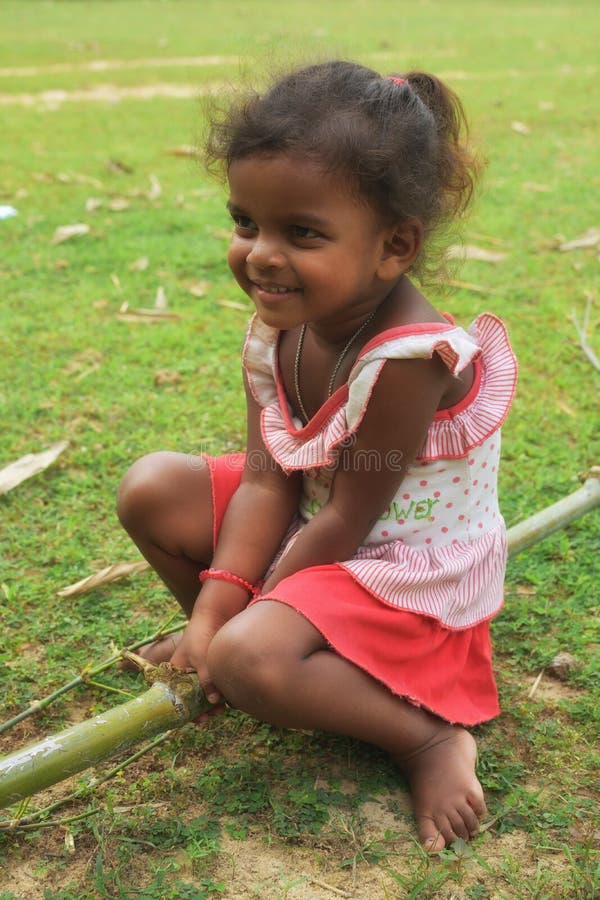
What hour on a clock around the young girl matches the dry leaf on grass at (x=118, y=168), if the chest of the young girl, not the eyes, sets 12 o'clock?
The dry leaf on grass is roughly at 4 o'clock from the young girl.

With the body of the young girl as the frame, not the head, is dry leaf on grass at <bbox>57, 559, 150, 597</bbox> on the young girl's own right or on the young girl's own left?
on the young girl's own right

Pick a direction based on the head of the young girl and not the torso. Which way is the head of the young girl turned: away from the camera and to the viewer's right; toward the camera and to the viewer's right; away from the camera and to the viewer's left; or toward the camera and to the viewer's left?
toward the camera and to the viewer's left

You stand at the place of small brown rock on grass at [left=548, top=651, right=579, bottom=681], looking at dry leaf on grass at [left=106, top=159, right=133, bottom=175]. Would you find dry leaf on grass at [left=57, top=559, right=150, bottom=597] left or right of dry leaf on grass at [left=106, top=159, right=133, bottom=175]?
left

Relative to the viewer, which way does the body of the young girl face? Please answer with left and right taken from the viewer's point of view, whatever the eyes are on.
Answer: facing the viewer and to the left of the viewer
